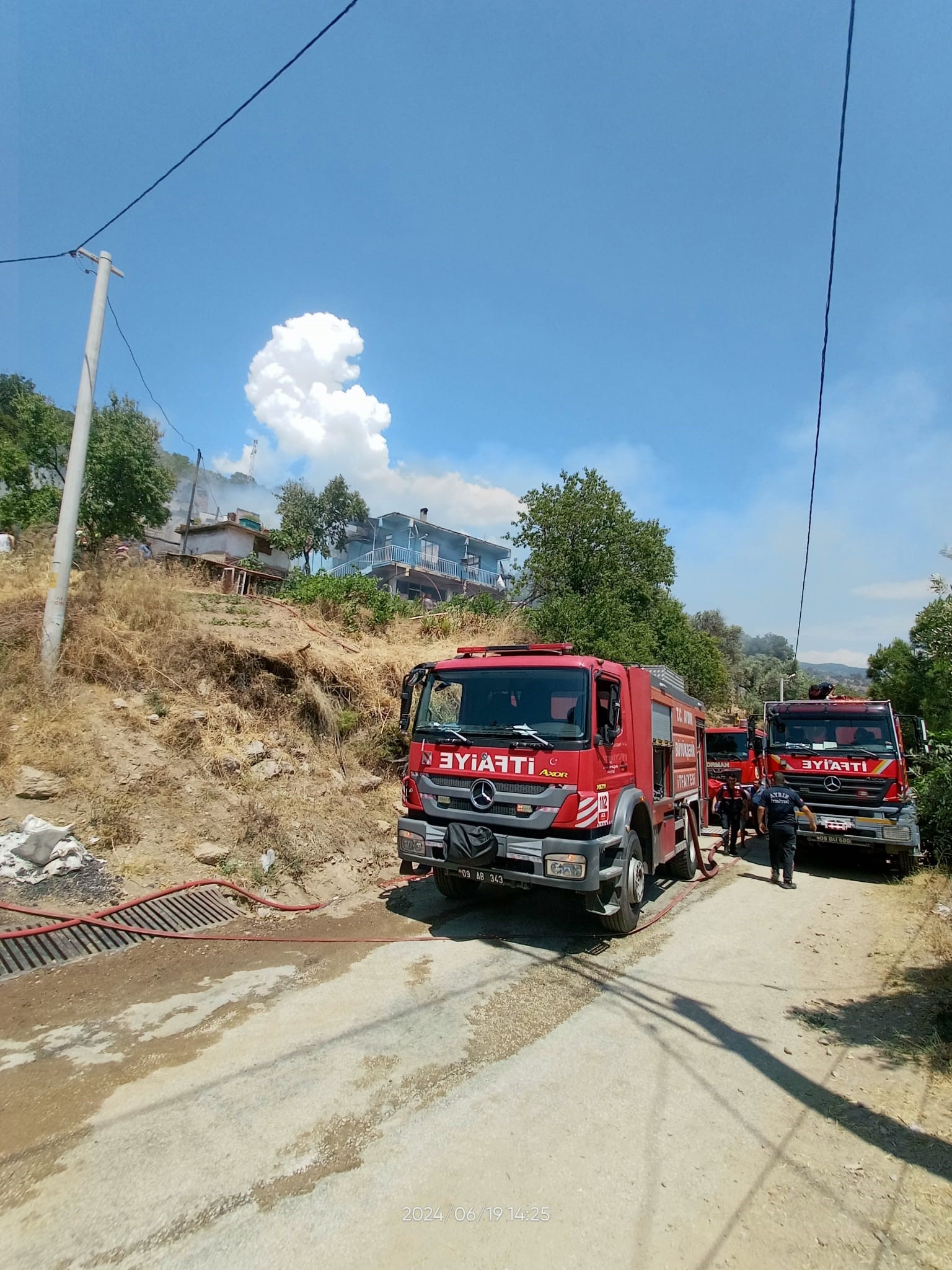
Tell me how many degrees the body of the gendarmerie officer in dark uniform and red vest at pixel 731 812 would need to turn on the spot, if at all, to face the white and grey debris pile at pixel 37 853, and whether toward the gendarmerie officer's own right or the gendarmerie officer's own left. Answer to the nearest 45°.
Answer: approximately 45° to the gendarmerie officer's own right

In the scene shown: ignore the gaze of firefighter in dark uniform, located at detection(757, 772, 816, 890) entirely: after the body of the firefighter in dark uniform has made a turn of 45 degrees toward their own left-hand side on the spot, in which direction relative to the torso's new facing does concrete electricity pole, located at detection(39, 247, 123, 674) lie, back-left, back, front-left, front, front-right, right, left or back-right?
left

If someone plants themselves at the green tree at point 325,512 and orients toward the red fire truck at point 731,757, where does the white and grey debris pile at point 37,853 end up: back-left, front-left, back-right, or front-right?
front-right

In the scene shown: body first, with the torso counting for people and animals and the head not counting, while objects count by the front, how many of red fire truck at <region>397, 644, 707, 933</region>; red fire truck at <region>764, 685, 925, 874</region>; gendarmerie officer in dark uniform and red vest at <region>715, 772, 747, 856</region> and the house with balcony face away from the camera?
0

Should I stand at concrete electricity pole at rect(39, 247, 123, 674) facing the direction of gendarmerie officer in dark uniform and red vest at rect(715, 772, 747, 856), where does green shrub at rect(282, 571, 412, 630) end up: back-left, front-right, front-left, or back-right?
front-left

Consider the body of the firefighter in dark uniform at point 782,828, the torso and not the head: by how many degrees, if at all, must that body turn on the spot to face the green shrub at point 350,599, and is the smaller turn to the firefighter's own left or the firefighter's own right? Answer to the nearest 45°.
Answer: approximately 90° to the firefighter's own left

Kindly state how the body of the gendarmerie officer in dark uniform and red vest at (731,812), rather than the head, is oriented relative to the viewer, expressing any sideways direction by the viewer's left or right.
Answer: facing the viewer

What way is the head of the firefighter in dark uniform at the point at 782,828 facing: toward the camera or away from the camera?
away from the camera

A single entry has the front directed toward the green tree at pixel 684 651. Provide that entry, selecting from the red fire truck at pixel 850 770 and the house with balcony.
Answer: the house with balcony

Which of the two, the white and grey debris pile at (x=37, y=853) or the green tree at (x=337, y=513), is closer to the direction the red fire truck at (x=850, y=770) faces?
the white and grey debris pile

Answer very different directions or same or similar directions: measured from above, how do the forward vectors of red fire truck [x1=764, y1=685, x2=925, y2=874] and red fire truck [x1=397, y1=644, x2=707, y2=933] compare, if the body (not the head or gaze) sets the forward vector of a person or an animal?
same or similar directions

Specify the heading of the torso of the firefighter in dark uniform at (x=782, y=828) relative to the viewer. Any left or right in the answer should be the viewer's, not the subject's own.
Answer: facing away from the viewer

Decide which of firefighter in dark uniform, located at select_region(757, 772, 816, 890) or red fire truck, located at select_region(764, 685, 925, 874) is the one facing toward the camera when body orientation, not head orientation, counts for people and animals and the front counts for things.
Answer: the red fire truck

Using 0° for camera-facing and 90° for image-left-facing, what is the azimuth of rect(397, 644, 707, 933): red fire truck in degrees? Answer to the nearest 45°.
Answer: approximately 45°

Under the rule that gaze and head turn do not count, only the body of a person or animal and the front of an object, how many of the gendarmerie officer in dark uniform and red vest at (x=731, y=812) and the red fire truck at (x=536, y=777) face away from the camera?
0

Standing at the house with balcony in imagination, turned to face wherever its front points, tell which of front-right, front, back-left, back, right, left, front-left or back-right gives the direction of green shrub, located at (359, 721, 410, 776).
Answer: front-right
